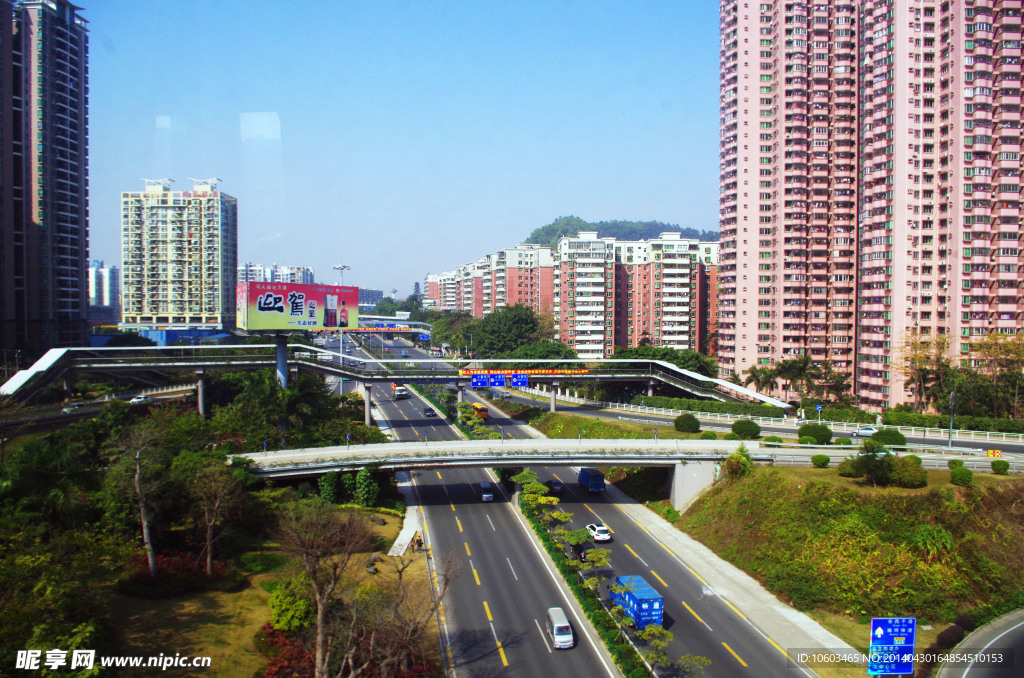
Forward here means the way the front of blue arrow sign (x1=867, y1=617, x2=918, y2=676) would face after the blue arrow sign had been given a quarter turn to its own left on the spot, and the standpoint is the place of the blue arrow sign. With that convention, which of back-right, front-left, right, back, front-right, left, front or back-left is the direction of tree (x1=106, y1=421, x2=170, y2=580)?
back

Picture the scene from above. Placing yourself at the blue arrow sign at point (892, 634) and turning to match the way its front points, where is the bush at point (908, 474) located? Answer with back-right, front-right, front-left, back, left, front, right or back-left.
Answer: back

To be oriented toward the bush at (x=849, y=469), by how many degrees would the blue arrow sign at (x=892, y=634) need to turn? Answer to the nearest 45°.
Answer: approximately 180°

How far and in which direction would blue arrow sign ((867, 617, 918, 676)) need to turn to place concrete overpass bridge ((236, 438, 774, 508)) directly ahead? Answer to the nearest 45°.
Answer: approximately 135° to its right

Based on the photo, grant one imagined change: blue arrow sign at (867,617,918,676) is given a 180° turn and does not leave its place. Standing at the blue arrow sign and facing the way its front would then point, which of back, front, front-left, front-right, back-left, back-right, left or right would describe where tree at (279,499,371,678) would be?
left

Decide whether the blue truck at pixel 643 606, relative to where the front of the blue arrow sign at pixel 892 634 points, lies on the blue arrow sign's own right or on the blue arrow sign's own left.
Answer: on the blue arrow sign's own right

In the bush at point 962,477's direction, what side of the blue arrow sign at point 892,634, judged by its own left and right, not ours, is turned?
back

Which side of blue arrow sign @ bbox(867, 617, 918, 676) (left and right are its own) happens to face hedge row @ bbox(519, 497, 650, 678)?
right

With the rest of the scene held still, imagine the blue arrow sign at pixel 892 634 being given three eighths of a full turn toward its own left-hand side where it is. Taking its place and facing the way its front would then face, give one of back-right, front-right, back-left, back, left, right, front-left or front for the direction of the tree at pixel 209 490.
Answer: back-left

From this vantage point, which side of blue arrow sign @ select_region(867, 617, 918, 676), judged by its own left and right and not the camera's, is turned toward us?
front

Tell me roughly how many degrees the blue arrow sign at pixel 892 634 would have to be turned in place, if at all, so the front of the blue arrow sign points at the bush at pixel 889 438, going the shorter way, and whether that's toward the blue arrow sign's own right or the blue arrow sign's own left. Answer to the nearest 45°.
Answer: approximately 180°

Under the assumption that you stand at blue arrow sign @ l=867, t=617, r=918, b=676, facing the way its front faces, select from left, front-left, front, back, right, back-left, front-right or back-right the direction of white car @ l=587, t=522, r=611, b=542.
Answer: back-right
